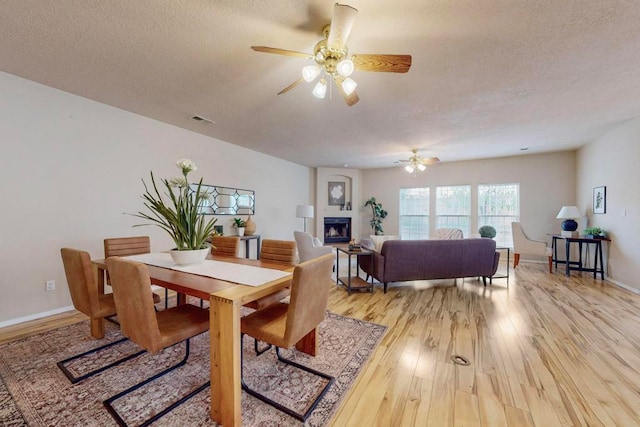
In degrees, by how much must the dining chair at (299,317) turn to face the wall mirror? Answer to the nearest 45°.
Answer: approximately 45° to its right

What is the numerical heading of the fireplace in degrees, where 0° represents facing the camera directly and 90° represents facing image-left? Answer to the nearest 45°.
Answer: approximately 0°

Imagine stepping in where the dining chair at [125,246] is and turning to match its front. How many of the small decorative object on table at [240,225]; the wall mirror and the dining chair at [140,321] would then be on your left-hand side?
2

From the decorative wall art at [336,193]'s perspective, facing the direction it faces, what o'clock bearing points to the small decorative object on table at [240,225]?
The small decorative object on table is roughly at 1 o'clock from the decorative wall art.

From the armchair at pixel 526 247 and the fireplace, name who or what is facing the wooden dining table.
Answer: the fireplace

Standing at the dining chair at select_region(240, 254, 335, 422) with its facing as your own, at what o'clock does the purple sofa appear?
The purple sofa is roughly at 3 o'clock from the dining chair.

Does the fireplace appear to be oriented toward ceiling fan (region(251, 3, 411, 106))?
yes

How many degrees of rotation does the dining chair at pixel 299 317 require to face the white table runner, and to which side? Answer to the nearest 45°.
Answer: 0° — it already faces it

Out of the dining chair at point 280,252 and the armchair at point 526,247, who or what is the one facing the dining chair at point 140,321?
the dining chair at point 280,252
